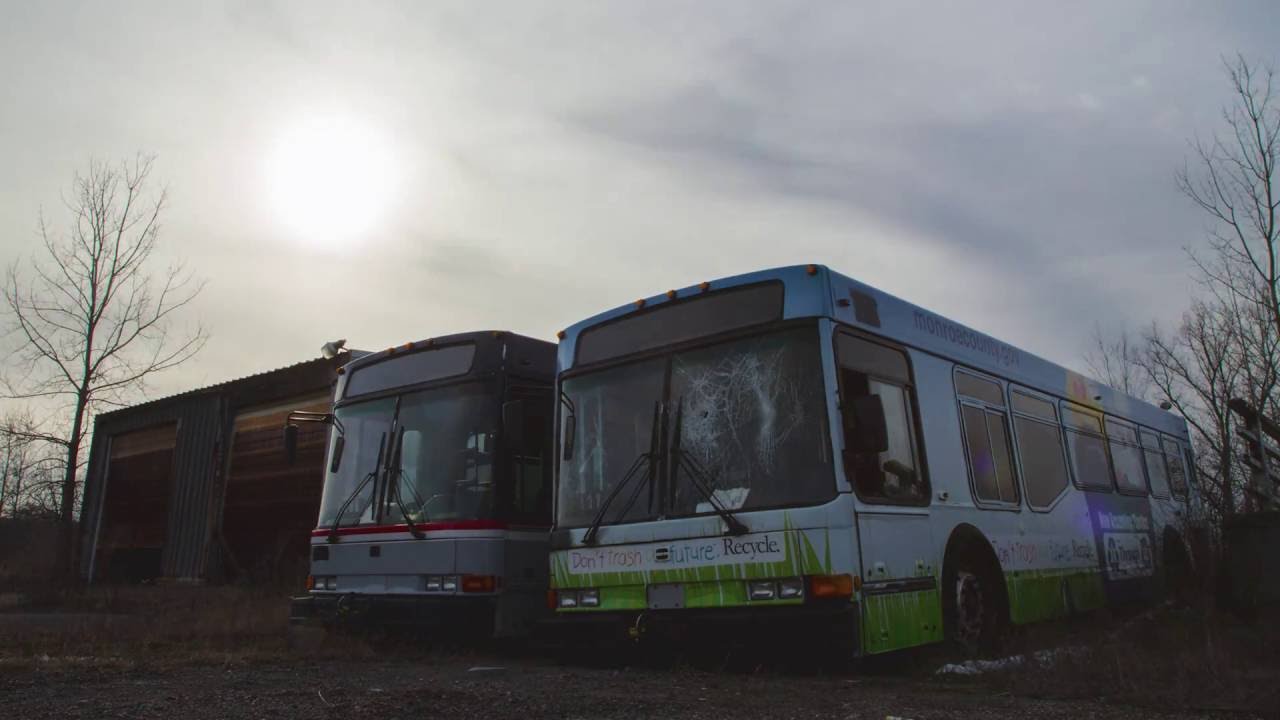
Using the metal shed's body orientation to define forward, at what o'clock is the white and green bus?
The white and green bus is roughly at 10 o'clock from the metal shed.

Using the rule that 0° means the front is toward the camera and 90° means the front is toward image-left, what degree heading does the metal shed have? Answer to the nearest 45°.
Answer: approximately 45°

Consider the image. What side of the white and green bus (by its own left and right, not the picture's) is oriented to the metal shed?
right
